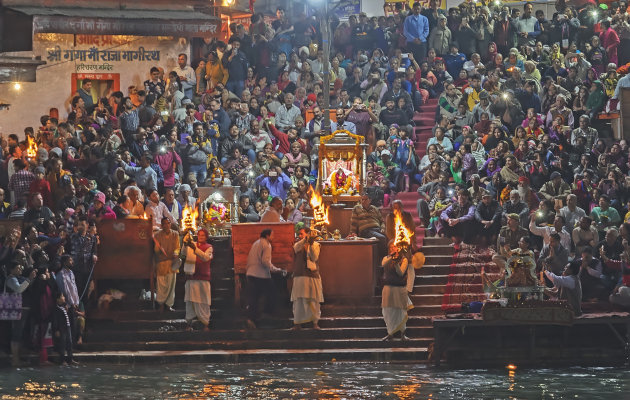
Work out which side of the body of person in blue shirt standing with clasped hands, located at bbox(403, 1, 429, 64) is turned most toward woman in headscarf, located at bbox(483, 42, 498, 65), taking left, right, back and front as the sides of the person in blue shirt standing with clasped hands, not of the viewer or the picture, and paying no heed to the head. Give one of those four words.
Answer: left

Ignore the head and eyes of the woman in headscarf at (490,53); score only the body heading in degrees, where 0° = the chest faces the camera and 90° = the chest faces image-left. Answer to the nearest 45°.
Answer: approximately 45°

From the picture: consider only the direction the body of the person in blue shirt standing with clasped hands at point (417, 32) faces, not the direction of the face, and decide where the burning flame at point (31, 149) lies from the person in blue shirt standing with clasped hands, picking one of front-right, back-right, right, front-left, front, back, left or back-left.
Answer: front-right

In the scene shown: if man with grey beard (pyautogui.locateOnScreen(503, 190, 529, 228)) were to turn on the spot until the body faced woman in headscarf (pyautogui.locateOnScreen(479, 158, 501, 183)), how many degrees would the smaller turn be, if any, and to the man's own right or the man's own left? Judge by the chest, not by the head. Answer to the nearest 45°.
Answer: approximately 135° to the man's own right

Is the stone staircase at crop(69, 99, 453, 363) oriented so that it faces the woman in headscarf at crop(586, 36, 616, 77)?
no

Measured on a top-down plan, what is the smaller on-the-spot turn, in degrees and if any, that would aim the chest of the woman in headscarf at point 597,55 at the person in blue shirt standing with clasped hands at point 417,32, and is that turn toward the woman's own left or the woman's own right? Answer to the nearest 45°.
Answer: approximately 45° to the woman's own right

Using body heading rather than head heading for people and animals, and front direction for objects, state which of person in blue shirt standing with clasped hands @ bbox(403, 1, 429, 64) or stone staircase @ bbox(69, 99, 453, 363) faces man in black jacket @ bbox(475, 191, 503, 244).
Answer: the person in blue shirt standing with clasped hands

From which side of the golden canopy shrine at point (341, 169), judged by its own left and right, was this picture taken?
front

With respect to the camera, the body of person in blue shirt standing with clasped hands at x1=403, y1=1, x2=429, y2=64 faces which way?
toward the camera

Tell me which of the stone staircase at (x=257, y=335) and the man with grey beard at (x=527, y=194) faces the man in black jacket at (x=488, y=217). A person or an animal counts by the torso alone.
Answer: the man with grey beard

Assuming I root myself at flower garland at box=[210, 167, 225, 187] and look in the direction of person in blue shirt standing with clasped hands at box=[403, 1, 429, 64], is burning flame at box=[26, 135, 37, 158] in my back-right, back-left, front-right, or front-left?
back-left

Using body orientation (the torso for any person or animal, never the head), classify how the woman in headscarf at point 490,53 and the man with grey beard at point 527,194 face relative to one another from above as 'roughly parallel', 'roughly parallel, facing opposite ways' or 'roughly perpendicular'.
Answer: roughly parallel

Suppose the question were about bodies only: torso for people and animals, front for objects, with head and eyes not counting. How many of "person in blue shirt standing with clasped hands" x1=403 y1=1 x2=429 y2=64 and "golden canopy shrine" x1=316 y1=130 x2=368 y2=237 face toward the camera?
2

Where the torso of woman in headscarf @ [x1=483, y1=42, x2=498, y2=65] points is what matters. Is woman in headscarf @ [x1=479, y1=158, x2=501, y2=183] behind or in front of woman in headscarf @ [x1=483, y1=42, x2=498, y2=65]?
in front

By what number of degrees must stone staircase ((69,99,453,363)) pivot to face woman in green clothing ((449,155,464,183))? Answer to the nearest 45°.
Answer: approximately 135° to its left

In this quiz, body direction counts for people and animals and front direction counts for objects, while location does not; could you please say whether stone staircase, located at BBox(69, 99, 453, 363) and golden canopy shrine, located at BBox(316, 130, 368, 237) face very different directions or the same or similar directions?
same or similar directions

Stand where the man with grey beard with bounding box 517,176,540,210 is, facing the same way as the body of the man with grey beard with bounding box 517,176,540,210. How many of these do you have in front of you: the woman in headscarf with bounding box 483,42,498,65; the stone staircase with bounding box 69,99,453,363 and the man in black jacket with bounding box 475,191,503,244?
2

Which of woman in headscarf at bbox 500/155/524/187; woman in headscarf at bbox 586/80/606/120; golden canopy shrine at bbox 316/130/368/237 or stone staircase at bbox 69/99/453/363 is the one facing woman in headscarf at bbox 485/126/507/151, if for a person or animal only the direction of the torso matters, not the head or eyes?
woman in headscarf at bbox 586/80/606/120

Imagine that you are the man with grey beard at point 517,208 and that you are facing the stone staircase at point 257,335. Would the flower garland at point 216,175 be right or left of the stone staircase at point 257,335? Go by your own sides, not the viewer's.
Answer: right
